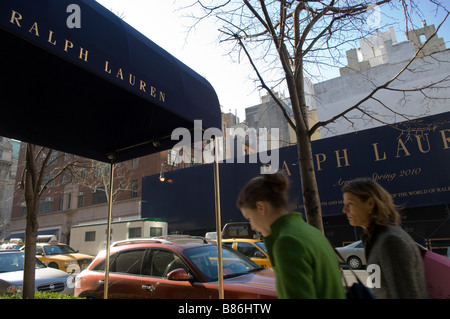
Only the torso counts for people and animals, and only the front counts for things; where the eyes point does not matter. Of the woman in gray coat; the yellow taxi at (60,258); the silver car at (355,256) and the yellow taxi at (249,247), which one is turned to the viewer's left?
the woman in gray coat

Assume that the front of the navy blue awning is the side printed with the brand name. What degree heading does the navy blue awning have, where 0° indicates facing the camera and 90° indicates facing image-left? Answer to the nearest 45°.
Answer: approximately 315°

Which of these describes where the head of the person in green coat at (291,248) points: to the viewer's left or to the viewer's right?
to the viewer's left

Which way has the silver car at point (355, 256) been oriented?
to the viewer's right

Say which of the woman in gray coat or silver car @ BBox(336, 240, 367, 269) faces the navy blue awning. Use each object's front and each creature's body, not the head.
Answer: the woman in gray coat

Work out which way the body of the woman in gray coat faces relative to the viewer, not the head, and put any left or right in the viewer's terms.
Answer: facing to the left of the viewer

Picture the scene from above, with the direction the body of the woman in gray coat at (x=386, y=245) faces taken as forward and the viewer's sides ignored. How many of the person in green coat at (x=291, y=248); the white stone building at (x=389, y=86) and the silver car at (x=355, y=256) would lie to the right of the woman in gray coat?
2

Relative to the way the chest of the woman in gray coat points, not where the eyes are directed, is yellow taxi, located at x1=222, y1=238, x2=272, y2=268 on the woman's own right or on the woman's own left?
on the woman's own right
